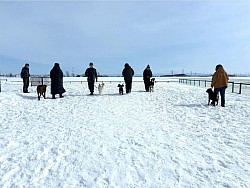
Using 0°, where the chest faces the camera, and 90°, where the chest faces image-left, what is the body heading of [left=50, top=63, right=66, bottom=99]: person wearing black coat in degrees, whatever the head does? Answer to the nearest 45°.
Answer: approximately 180°

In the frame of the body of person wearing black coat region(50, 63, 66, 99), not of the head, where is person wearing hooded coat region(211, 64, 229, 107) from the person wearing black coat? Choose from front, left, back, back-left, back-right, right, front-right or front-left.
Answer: back-right
